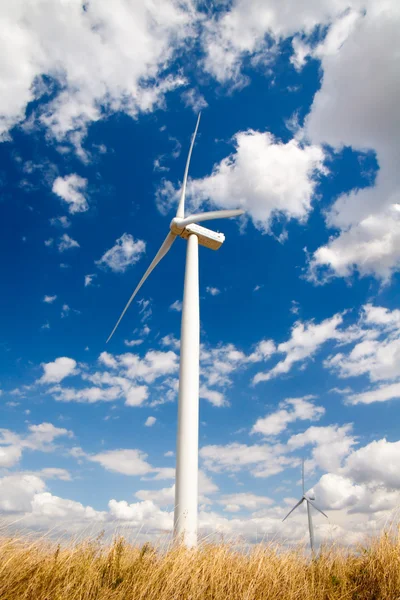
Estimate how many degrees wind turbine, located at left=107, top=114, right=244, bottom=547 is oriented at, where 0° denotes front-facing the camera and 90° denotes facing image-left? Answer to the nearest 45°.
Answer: approximately 45°
